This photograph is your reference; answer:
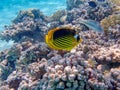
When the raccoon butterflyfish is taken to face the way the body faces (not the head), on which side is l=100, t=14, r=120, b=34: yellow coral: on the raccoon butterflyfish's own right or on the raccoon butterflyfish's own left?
on the raccoon butterflyfish's own left

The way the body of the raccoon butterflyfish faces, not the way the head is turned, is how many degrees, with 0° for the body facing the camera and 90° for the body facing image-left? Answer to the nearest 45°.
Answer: approximately 270°
